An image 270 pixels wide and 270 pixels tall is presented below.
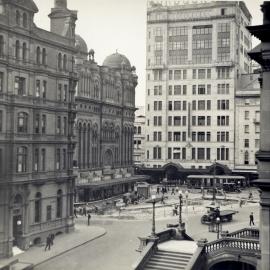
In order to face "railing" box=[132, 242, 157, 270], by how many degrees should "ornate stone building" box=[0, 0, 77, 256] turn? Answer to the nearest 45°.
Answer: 0° — it already faces it

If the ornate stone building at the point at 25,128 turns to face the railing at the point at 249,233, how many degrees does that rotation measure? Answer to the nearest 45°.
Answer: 0° — it already faces it

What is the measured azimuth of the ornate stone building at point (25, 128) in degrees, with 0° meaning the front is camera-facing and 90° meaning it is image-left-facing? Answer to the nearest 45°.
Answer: approximately 315°

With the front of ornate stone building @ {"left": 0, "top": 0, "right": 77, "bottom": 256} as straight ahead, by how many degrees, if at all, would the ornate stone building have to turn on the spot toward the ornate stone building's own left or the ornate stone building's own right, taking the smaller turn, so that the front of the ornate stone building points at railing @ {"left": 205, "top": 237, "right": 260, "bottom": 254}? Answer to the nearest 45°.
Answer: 0° — it already faces it

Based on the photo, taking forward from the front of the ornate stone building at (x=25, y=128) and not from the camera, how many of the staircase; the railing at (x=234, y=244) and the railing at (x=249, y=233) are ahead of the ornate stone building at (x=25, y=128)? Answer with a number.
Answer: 3
